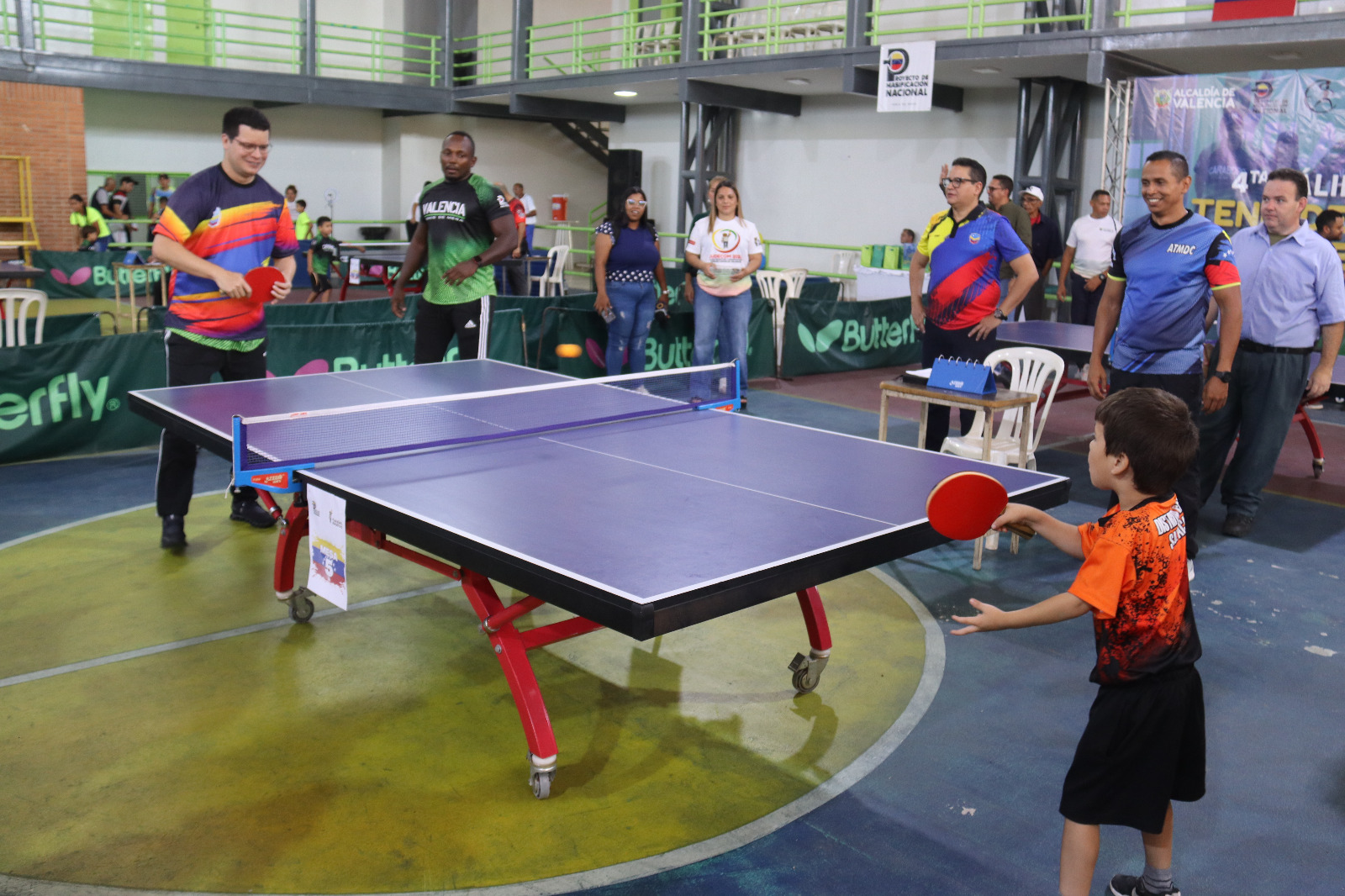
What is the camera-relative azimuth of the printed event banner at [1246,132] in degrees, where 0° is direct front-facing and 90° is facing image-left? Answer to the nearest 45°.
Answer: approximately 0°

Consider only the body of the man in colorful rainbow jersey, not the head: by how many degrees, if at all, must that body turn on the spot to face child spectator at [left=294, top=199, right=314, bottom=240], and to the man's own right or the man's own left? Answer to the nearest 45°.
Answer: approximately 135° to the man's own left

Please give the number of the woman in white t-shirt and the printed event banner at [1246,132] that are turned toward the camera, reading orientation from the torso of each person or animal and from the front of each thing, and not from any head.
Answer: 2

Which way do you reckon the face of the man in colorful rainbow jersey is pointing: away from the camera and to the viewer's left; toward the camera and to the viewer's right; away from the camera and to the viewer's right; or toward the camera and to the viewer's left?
toward the camera and to the viewer's right

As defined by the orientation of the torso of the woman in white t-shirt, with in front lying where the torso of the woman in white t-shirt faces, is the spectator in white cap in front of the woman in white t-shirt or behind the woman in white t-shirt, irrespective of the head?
behind

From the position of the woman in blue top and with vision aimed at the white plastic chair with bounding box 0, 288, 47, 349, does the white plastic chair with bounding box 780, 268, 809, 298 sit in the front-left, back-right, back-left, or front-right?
back-right

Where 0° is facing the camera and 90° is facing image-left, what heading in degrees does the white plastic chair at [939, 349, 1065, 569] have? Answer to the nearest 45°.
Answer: approximately 45°

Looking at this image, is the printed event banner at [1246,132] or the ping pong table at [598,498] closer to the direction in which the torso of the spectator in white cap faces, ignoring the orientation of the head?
the ping pong table

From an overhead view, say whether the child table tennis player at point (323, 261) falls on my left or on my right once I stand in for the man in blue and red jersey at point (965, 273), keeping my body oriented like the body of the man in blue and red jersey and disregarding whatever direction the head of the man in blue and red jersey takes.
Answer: on my right

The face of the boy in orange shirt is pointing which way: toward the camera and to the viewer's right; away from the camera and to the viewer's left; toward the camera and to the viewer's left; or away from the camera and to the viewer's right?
away from the camera and to the viewer's left

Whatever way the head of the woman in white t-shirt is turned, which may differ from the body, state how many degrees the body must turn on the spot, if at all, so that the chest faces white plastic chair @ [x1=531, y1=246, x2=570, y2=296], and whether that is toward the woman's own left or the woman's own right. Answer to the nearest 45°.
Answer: approximately 180°
